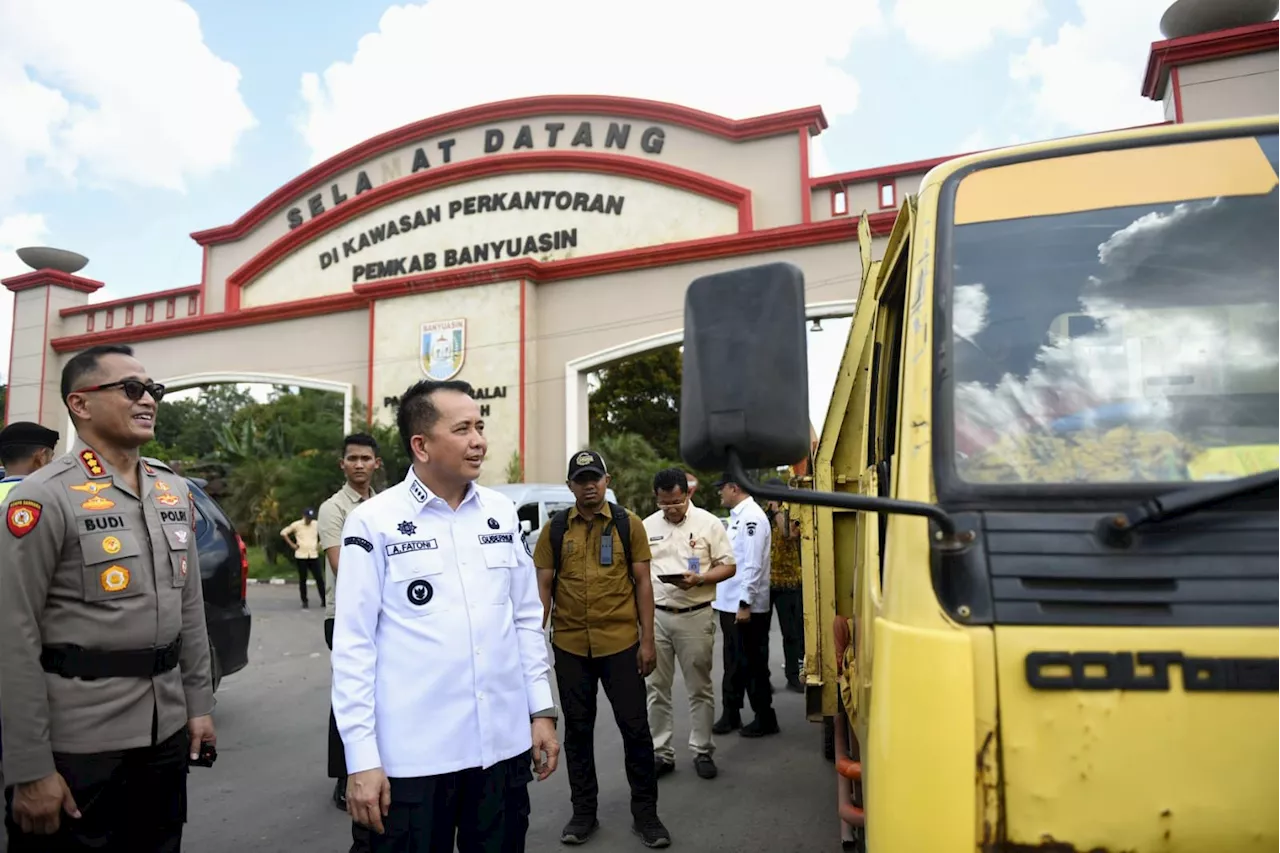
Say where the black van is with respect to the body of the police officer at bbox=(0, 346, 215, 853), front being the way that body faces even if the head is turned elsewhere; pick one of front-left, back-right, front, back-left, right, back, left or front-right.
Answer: back-left

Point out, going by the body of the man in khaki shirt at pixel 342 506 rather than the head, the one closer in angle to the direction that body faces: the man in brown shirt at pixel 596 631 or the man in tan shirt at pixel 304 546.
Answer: the man in brown shirt

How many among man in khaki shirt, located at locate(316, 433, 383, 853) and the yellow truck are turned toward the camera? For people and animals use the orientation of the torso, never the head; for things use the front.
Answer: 2

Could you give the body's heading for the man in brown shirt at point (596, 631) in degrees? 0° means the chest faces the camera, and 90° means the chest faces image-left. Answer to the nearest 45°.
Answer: approximately 0°

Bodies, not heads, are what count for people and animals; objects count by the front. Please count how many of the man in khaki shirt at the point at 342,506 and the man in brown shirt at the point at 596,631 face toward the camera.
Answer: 2

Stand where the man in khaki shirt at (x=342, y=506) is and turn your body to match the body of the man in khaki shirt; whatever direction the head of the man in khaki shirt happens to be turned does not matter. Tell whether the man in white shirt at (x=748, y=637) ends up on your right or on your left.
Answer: on your left

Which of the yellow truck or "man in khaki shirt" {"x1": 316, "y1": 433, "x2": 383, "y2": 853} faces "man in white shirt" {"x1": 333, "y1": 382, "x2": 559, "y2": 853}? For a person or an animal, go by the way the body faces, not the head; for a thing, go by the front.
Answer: the man in khaki shirt

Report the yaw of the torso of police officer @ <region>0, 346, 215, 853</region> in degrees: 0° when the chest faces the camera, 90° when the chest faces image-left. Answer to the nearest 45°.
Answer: approximately 315°

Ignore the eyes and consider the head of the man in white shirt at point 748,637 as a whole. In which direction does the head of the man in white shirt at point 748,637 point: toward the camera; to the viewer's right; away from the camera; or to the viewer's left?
to the viewer's left

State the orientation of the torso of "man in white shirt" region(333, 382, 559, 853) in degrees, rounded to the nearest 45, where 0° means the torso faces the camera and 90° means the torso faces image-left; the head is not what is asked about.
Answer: approximately 315°

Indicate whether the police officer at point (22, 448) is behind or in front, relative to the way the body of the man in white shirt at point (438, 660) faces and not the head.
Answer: behind
